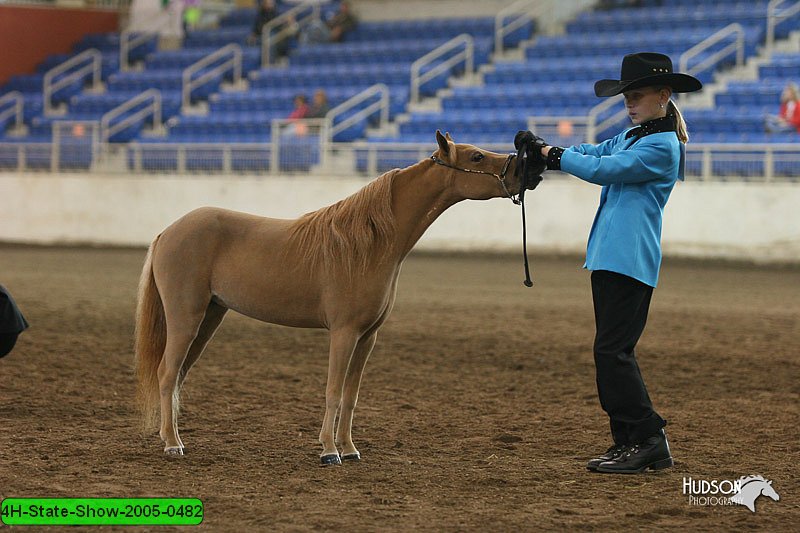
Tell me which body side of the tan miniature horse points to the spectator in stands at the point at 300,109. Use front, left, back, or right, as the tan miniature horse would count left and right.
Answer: left

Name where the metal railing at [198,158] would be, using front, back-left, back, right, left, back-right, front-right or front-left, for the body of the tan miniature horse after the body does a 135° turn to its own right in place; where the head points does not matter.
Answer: back-right

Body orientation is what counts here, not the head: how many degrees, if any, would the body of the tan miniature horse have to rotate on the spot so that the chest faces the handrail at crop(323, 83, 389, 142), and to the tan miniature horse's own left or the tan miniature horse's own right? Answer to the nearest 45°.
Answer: approximately 90° to the tan miniature horse's own left

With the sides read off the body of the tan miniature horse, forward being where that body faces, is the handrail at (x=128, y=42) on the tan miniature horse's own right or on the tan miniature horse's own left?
on the tan miniature horse's own left

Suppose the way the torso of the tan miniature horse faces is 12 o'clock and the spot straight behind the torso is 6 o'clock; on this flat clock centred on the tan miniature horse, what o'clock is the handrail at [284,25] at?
The handrail is roughly at 9 o'clock from the tan miniature horse.

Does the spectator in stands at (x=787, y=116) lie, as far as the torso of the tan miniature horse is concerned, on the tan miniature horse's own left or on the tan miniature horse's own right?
on the tan miniature horse's own left

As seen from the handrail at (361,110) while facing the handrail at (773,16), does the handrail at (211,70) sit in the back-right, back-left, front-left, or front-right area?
back-left

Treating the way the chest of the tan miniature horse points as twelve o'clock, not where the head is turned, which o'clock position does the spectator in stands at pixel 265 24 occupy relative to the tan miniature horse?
The spectator in stands is roughly at 9 o'clock from the tan miniature horse.

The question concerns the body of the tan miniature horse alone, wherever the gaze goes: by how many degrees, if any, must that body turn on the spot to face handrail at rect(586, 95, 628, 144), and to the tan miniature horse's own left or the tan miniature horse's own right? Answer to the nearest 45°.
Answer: approximately 90° to the tan miniature horse's own left

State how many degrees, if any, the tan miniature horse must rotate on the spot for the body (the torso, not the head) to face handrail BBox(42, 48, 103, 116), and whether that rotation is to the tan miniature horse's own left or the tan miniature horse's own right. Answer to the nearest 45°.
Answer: approximately 90° to the tan miniature horse's own left

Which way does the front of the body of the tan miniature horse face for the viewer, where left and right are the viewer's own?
facing to the right of the viewer

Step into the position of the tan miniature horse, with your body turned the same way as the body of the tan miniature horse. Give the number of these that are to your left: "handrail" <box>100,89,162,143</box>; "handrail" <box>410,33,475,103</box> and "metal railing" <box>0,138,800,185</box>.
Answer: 3

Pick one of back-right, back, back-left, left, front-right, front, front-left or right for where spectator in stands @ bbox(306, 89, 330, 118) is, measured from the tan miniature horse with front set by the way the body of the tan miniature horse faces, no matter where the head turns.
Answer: left
